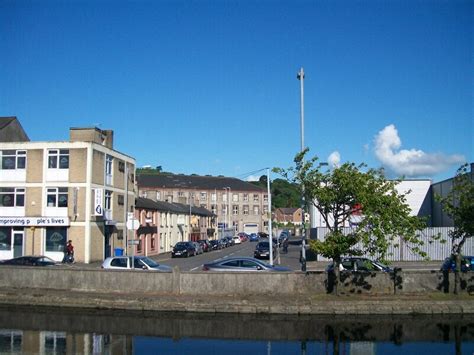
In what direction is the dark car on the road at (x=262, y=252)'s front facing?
toward the camera

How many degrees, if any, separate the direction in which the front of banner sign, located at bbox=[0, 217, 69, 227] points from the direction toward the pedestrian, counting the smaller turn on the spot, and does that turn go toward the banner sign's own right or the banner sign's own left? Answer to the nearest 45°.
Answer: approximately 45° to the banner sign's own left

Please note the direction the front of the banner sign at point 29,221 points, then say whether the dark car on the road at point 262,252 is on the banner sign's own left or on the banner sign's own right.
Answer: on the banner sign's own left

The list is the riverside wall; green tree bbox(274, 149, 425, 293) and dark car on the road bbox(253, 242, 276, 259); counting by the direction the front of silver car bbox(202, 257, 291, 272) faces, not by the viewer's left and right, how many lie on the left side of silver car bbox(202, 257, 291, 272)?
1

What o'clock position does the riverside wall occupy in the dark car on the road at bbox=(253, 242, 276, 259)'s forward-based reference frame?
The riverside wall is roughly at 12 o'clock from the dark car on the road.

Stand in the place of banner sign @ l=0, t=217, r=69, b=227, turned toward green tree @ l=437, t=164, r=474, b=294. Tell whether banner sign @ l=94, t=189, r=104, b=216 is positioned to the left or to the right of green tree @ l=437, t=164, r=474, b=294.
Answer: left

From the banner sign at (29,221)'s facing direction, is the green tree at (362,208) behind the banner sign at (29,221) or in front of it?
in front

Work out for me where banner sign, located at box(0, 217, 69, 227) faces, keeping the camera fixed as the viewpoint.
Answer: facing the viewer
